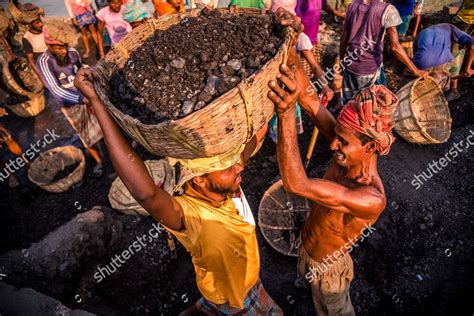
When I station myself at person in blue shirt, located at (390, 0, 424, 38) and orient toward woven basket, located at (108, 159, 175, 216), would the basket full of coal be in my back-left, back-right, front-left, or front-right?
front-left

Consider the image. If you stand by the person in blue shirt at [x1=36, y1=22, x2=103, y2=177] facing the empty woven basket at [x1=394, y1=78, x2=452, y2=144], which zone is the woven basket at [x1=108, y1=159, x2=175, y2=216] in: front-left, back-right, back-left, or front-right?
front-right

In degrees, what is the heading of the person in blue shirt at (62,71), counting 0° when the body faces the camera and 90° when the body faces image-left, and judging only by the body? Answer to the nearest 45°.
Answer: approximately 315°

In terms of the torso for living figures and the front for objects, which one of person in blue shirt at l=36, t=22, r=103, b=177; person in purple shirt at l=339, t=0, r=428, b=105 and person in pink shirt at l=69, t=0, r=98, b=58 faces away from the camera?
the person in purple shirt

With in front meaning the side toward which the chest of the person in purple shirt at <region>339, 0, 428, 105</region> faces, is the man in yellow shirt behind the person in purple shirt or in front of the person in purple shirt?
behind

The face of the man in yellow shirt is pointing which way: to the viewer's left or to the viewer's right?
to the viewer's right

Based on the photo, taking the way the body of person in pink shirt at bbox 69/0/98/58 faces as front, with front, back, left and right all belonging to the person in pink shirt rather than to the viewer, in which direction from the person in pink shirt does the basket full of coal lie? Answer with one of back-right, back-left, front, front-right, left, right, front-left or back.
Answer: front

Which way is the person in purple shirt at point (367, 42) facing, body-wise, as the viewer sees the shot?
away from the camera

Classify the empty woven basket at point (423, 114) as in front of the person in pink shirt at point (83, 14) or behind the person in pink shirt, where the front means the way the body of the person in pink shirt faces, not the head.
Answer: in front

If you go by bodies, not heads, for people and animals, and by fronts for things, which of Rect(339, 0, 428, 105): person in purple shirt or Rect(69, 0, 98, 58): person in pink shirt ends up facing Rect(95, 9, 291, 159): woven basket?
the person in pink shirt

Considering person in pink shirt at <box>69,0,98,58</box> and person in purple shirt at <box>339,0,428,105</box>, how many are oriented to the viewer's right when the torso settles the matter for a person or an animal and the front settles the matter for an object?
0

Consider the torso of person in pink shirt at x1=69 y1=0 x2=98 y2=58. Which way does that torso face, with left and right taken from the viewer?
facing the viewer
